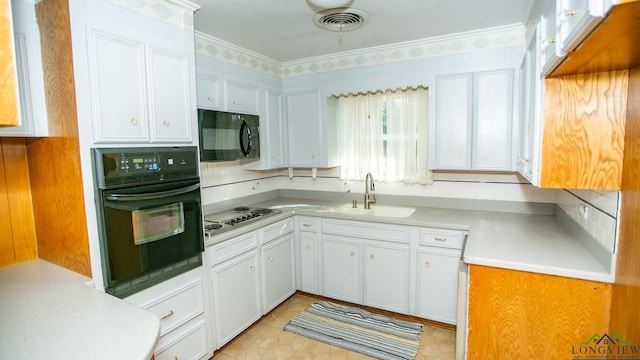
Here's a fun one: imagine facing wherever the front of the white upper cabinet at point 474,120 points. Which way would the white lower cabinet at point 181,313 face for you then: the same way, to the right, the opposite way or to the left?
to the left

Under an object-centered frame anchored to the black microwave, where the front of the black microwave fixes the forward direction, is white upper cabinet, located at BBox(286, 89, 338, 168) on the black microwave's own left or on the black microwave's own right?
on the black microwave's own left

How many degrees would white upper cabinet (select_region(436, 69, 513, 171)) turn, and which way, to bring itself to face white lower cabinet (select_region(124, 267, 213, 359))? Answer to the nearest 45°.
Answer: approximately 45° to its right

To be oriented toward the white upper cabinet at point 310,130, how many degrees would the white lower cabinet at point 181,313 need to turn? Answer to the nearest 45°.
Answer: approximately 90° to its left

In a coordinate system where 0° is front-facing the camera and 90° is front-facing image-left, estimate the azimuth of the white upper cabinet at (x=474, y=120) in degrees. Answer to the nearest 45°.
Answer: approximately 0°

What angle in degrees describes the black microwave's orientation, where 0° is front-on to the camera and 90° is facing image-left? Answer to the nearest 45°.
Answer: approximately 315°

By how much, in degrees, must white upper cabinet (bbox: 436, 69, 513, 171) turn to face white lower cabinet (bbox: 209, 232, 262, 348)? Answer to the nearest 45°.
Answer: approximately 45° to its right

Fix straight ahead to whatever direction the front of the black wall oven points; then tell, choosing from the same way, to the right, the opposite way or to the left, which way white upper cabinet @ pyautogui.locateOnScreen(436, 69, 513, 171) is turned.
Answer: to the right

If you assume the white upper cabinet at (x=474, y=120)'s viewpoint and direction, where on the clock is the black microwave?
The black microwave is roughly at 2 o'clock from the white upper cabinet.

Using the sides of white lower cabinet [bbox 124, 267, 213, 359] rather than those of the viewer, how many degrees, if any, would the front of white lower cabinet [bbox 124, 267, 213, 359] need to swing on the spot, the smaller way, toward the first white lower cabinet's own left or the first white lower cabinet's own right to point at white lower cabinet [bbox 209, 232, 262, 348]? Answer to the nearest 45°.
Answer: approximately 90° to the first white lower cabinet's own left
